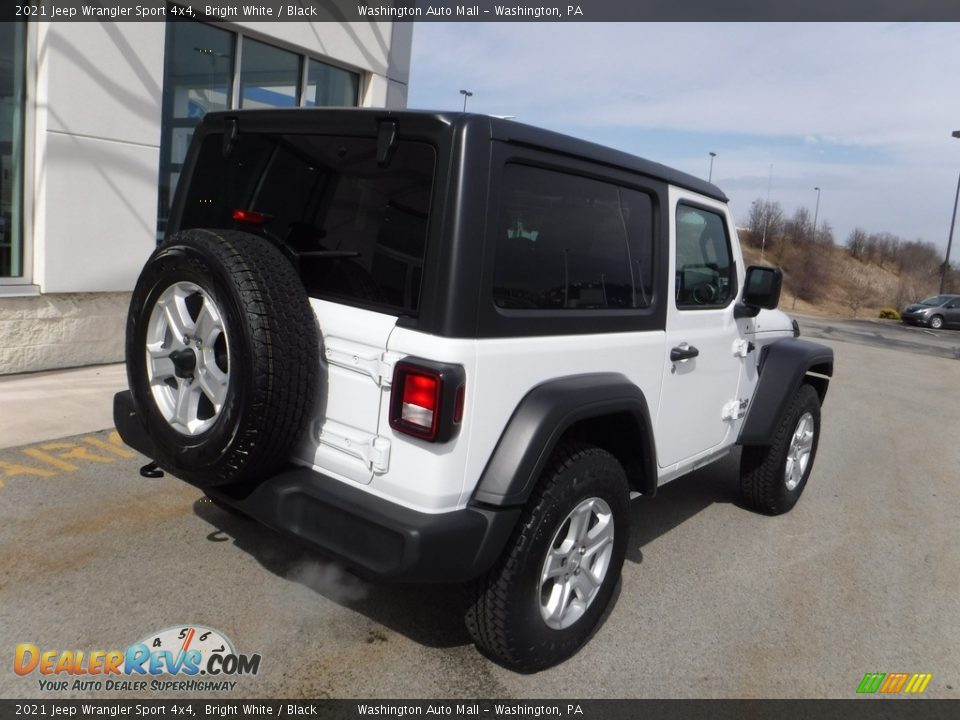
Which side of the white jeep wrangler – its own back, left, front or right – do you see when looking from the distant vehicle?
front

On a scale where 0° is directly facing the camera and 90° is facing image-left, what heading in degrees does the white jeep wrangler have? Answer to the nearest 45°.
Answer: approximately 225°

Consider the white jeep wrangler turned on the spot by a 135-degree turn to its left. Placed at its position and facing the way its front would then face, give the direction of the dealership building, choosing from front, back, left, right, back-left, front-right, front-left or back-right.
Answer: front-right
